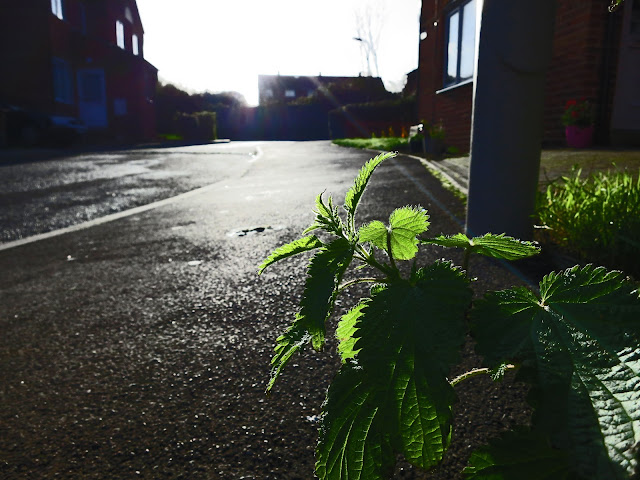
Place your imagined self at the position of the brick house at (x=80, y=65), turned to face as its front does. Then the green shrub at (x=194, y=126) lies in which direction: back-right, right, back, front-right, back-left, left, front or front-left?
left

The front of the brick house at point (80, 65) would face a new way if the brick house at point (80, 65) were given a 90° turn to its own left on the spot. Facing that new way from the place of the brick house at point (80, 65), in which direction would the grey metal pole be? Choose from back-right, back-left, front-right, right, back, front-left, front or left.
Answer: back-right

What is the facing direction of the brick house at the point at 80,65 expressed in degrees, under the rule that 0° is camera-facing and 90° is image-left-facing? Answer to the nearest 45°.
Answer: approximately 315°

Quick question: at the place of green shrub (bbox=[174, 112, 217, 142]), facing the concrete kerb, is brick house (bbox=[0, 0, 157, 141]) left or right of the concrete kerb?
right

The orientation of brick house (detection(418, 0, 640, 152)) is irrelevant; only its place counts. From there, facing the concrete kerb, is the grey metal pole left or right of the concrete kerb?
left

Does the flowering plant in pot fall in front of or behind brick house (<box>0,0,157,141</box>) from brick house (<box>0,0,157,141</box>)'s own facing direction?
in front

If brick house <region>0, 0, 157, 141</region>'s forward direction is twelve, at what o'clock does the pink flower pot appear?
The pink flower pot is roughly at 1 o'clock from the brick house.

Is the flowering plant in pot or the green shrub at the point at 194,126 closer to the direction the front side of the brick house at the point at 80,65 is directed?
the flowering plant in pot

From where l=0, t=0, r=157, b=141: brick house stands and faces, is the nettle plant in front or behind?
in front
